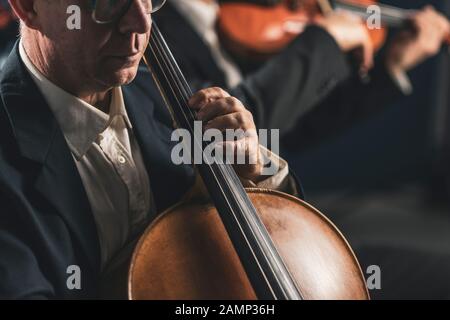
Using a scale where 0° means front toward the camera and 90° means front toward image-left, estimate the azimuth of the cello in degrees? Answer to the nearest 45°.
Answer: approximately 315°

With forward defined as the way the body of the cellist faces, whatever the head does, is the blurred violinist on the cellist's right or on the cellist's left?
on the cellist's left

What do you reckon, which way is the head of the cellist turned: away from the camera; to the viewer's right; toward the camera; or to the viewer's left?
to the viewer's right

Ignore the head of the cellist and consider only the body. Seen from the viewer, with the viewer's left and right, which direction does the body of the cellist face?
facing the viewer and to the right of the viewer
